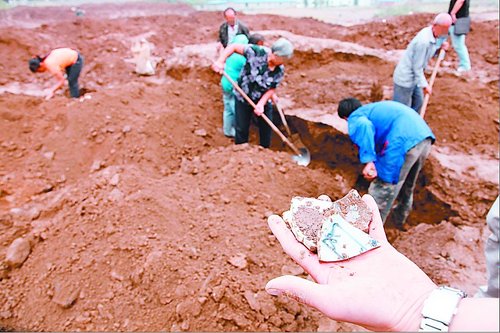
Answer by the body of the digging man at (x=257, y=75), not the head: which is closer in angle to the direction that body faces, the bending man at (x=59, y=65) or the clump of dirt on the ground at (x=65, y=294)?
the clump of dirt on the ground

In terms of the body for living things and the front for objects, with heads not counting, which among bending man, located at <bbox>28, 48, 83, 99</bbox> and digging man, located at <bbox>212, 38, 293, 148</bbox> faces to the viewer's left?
bending man, located at <bbox>28, 48, 83, 99</bbox>

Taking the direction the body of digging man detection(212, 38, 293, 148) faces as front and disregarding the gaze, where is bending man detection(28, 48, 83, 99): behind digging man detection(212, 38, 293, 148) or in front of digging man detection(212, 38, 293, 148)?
behind

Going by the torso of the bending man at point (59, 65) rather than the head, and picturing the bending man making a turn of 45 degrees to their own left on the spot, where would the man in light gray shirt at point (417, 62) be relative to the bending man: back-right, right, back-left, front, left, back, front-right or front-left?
left

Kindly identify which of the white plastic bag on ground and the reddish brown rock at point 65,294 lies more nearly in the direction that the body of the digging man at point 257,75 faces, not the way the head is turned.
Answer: the reddish brown rock

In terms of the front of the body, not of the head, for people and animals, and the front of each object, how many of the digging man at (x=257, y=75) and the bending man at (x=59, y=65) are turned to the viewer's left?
1

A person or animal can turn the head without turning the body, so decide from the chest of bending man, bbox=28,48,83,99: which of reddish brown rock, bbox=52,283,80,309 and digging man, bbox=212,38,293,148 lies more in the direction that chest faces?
the reddish brown rock

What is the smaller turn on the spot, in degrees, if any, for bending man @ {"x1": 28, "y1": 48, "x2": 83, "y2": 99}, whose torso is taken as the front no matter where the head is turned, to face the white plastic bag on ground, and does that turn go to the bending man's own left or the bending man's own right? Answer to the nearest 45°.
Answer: approximately 135° to the bending man's own right

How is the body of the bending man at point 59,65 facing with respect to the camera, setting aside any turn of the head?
to the viewer's left

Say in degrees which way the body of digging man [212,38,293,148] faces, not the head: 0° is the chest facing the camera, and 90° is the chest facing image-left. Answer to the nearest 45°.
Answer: approximately 315°

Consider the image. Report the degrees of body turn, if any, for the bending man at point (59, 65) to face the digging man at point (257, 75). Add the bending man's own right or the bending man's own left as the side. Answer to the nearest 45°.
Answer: approximately 135° to the bending man's own left

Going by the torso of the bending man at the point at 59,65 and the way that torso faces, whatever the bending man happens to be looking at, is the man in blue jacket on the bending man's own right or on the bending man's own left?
on the bending man's own left
